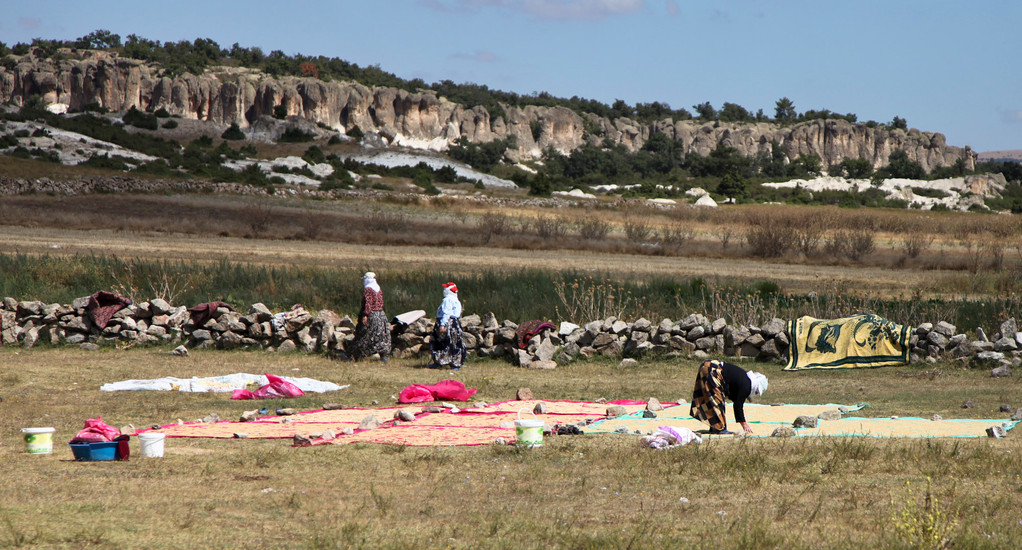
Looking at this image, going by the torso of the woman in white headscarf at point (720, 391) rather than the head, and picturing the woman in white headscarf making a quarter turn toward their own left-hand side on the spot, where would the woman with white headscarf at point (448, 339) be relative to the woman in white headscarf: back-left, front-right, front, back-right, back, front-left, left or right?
front-left

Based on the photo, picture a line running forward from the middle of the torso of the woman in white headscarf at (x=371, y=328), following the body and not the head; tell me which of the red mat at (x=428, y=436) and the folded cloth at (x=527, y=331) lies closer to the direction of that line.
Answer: the folded cloth

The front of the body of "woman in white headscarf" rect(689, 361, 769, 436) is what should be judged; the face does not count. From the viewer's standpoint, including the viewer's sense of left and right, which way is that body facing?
facing to the right of the viewer

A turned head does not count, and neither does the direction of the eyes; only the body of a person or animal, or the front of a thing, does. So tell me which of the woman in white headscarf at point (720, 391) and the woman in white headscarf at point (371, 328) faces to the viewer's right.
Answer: the woman in white headscarf at point (720, 391)

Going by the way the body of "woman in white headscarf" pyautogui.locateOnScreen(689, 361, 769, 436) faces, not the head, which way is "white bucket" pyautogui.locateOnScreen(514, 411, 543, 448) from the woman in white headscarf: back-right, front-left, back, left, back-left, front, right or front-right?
back-right

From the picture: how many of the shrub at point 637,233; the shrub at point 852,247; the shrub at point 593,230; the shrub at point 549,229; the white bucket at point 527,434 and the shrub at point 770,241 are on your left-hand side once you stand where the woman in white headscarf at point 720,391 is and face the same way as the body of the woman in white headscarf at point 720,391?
5

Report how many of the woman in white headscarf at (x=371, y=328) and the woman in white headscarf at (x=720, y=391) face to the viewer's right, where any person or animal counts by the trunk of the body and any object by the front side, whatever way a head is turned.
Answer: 1

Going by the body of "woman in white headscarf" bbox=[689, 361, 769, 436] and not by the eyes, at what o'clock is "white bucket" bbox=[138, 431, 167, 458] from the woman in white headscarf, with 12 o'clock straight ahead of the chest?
The white bucket is roughly at 5 o'clock from the woman in white headscarf.

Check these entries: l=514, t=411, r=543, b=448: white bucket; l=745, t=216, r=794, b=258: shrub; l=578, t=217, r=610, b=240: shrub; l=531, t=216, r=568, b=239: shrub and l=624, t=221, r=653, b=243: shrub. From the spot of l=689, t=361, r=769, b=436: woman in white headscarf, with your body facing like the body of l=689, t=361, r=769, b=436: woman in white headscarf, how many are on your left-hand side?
4

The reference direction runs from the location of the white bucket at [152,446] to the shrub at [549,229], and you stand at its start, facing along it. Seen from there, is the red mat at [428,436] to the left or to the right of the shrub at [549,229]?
right

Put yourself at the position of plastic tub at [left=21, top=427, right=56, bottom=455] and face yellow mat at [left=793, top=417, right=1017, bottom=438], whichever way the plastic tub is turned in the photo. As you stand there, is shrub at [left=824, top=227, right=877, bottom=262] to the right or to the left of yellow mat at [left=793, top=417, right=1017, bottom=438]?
left

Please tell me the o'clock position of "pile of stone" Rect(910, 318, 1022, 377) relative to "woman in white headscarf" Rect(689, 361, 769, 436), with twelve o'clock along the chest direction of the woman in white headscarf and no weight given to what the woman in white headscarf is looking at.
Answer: The pile of stone is roughly at 10 o'clock from the woman in white headscarf.
